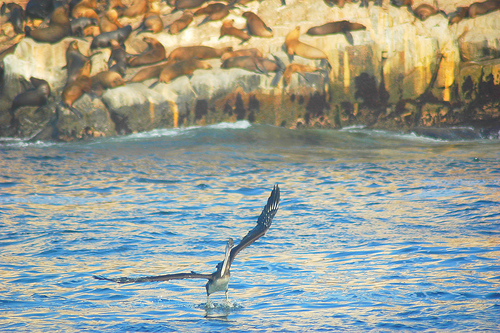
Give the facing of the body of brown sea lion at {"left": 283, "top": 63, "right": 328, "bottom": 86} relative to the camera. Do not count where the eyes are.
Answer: to the viewer's left

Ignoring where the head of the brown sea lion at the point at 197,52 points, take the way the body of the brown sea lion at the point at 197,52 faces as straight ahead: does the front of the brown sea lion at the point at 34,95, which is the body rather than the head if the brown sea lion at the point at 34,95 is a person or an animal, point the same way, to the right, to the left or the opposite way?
the same way

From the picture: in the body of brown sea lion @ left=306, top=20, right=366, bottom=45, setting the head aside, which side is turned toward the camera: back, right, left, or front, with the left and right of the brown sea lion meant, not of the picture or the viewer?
right
